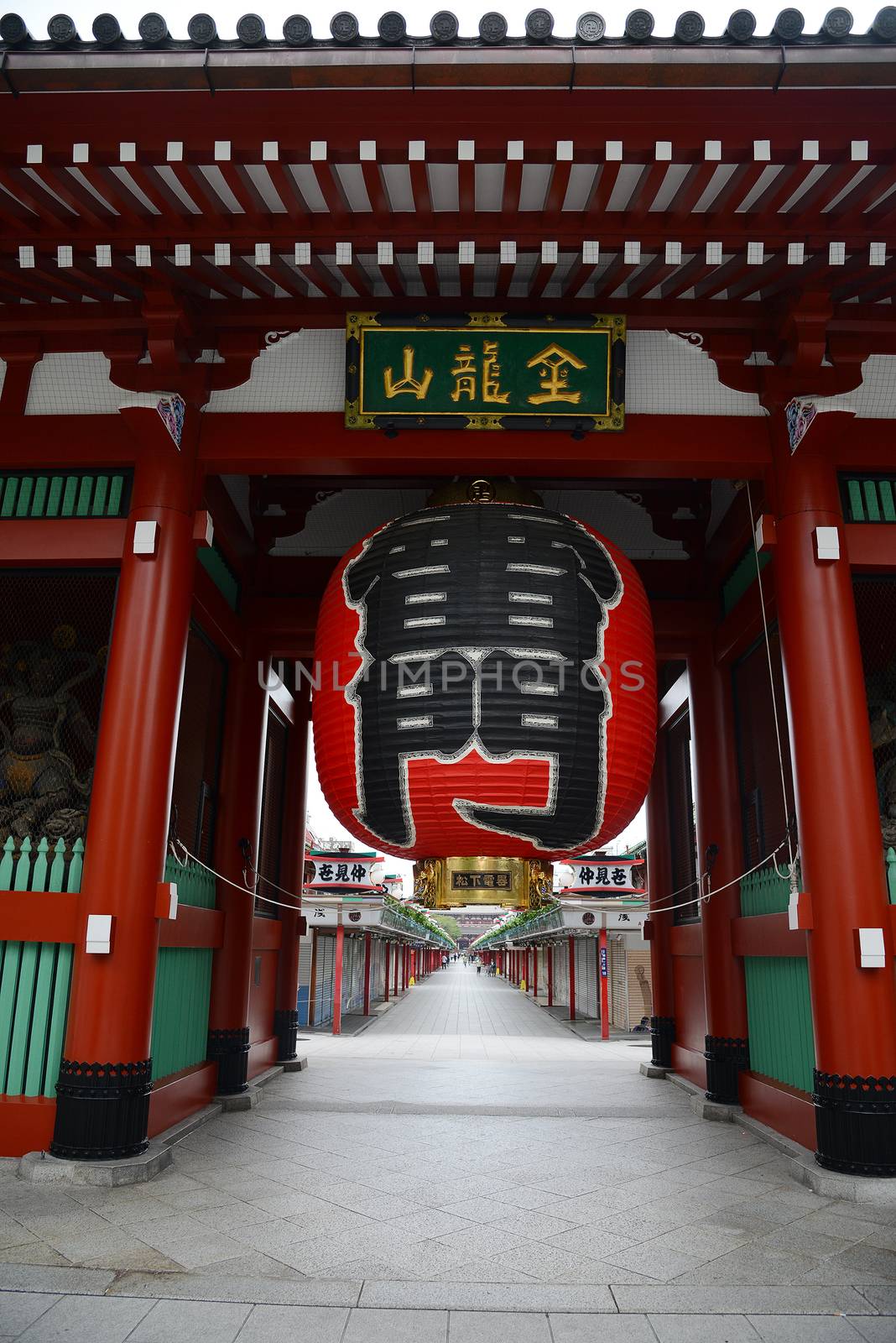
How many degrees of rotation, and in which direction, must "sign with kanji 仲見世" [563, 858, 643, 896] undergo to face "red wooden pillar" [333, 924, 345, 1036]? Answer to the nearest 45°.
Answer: approximately 45° to its right

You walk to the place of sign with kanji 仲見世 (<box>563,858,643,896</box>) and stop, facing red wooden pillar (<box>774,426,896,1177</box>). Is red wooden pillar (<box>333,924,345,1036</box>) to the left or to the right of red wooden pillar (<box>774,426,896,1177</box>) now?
right

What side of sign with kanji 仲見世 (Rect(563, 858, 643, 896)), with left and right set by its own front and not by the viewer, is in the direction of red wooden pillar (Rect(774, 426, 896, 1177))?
front

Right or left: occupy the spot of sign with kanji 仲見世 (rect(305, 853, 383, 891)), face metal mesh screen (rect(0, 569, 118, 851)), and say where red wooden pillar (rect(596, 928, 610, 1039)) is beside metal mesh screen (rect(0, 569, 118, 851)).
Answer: left

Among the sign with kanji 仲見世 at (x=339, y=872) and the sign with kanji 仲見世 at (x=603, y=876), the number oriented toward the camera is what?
2

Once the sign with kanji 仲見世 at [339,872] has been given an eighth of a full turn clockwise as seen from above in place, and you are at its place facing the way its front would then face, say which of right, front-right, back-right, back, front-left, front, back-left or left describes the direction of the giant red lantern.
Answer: front-left

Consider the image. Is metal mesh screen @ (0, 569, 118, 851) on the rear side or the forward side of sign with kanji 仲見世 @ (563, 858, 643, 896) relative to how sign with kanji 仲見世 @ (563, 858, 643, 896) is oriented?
on the forward side

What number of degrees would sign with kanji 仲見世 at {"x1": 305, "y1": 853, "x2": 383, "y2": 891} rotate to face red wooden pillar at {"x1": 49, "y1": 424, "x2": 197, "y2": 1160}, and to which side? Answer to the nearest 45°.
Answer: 0° — it already faces it

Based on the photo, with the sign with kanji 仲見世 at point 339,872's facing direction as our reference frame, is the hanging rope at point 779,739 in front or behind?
in front

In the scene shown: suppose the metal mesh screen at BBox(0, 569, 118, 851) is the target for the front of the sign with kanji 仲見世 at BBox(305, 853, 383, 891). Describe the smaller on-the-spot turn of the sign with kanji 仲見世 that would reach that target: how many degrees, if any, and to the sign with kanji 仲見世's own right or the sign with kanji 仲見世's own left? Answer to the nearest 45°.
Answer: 0° — it already faces it

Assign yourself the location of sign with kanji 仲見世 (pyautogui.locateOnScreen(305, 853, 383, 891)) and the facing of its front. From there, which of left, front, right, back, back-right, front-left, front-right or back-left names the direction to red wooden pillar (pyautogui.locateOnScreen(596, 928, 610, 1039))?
front-left

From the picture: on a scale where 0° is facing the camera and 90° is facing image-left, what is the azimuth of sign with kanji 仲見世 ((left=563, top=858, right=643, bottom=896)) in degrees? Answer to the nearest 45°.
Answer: approximately 0°

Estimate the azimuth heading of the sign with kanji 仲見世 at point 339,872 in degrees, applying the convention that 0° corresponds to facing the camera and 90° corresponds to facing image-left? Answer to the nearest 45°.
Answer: approximately 0°
